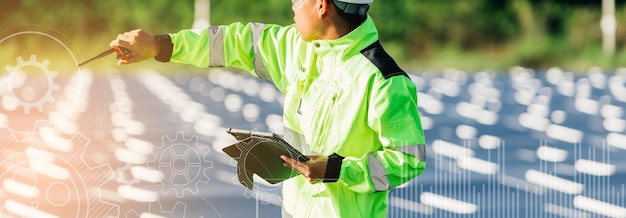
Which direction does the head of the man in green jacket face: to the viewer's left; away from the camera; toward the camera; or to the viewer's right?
to the viewer's left
